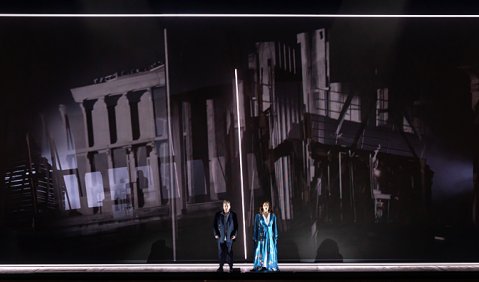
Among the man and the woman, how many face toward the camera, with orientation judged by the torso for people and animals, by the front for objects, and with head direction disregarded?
2

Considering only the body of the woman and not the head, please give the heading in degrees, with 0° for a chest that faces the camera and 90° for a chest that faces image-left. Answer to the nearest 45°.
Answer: approximately 0°

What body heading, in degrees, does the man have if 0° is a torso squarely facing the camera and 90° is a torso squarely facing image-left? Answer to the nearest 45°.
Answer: approximately 0°
